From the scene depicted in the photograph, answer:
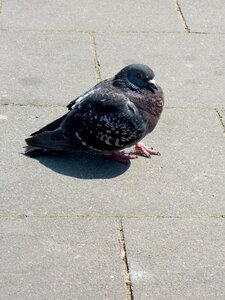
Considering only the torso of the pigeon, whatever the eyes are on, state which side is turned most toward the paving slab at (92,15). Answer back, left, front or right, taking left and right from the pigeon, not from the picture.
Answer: left

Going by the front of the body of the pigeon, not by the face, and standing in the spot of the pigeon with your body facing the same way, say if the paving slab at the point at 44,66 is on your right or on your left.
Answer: on your left

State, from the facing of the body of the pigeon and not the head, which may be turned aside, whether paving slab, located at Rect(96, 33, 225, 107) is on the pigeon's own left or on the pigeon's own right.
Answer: on the pigeon's own left

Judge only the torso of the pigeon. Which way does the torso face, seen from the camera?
to the viewer's right

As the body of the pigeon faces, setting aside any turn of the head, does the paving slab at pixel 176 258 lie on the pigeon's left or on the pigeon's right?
on the pigeon's right

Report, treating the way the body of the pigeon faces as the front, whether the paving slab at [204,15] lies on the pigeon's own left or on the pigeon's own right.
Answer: on the pigeon's own left

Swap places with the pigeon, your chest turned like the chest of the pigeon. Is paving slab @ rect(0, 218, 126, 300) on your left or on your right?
on your right

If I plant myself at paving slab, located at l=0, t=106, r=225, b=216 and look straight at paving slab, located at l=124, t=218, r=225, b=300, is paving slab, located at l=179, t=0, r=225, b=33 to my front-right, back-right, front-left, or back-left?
back-left
